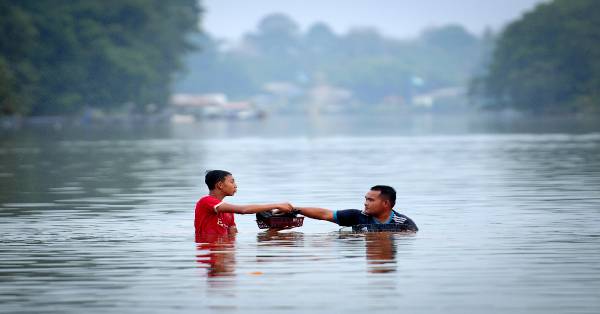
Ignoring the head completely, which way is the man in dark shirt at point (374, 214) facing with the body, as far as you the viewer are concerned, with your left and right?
facing the viewer and to the left of the viewer

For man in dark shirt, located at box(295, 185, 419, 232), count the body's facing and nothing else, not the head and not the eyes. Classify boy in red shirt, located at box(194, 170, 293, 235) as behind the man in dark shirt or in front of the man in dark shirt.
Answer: in front

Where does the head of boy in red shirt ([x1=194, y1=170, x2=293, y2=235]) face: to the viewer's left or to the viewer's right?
to the viewer's right
